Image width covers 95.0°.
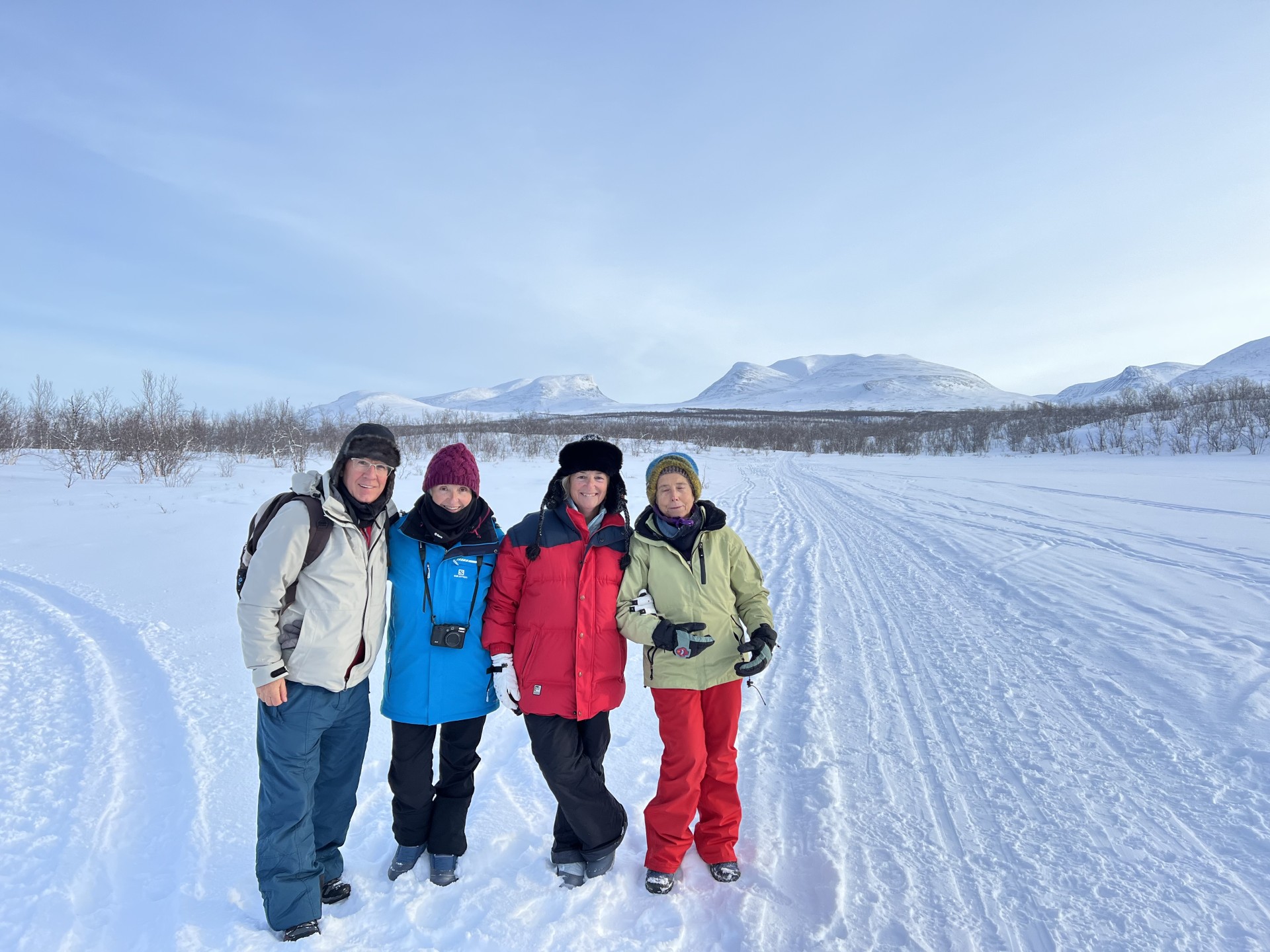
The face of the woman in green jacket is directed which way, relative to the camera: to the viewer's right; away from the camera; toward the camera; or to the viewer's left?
toward the camera

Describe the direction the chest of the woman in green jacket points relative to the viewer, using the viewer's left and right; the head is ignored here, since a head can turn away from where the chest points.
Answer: facing the viewer

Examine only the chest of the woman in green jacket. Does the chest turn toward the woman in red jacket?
no

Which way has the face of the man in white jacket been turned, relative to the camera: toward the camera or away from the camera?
toward the camera

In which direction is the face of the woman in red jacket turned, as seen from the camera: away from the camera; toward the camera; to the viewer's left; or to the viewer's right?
toward the camera

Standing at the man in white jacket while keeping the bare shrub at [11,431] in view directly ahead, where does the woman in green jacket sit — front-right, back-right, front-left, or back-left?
back-right

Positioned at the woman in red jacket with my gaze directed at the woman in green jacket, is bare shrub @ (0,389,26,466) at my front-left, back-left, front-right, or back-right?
back-left

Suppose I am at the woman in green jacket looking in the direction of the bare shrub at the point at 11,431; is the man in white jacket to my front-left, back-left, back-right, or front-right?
front-left

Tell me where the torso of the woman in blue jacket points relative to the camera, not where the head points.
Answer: toward the camera

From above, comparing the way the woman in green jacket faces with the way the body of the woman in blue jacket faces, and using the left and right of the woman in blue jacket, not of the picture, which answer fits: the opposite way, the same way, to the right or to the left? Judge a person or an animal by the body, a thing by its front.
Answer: the same way

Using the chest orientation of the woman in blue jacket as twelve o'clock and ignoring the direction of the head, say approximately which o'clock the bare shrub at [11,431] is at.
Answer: The bare shrub is roughly at 5 o'clock from the woman in blue jacket.

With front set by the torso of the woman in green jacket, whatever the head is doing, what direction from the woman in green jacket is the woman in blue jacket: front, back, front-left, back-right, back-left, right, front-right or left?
right

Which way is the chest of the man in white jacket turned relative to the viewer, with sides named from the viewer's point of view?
facing the viewer and to the right of the viewer

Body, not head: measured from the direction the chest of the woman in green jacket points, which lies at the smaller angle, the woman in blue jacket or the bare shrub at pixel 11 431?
the woman in blue jacket

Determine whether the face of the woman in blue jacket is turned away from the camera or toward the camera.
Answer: toward the camera

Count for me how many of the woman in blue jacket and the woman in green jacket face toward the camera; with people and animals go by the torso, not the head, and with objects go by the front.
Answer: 2
